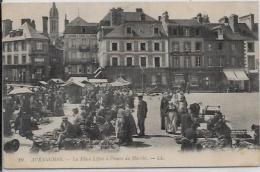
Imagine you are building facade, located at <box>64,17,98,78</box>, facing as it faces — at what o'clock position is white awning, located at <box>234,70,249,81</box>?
The white awning is roughly at 9 o'clock from the building facade.
